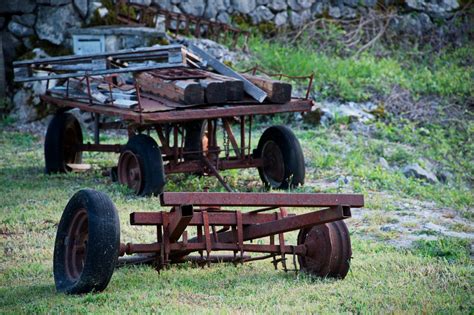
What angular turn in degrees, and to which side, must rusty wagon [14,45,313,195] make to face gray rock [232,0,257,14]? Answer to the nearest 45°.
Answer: approximately 135° to its left

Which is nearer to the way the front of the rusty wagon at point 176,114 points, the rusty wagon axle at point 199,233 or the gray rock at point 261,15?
the rusty wagon axle

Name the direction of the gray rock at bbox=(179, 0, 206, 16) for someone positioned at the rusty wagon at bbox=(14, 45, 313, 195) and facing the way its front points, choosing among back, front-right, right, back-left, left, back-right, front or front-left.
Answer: back-left

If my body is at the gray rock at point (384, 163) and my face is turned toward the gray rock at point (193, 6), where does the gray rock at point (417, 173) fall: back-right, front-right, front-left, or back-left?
back-right

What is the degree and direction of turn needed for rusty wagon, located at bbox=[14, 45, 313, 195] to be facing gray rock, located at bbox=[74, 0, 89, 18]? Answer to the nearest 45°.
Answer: approximately 135° to its left

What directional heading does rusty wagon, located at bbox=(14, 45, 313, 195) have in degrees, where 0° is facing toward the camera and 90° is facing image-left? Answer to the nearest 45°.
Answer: approximately 315°
